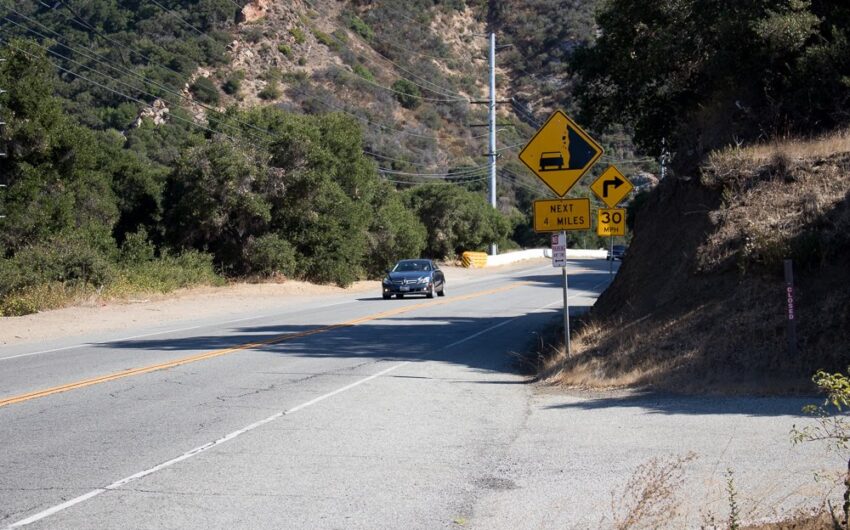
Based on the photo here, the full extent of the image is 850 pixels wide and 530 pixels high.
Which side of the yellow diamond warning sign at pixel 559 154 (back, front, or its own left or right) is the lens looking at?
front

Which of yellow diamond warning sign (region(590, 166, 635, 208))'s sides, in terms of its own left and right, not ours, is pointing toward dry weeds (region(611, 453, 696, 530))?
front

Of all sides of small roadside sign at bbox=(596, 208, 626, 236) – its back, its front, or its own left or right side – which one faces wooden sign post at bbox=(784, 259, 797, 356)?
front

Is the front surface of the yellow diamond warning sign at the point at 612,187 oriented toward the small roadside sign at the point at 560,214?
yes

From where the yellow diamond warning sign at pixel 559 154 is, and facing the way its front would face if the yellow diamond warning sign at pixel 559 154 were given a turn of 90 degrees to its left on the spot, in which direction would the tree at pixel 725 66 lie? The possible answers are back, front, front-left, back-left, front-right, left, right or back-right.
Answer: front-left

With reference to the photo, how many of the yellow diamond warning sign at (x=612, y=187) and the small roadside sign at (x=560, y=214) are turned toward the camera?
2

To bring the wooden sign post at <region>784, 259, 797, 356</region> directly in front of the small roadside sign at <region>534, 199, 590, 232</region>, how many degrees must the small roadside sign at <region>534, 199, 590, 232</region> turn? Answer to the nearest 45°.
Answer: approximately 45° to its left

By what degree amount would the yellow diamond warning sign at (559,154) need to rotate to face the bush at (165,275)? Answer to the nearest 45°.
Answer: approximately 135° to its right

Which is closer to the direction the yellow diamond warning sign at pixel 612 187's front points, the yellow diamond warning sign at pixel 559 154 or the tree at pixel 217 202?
the yellow diamond warning sign

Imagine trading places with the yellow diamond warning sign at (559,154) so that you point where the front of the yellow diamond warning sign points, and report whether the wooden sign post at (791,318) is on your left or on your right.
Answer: on your left

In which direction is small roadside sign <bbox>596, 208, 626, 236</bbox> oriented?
toward the camera

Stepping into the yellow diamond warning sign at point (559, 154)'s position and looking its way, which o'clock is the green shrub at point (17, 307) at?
The green shrub is roughly at 4 o'clock from the yellow diamond warning sign.
